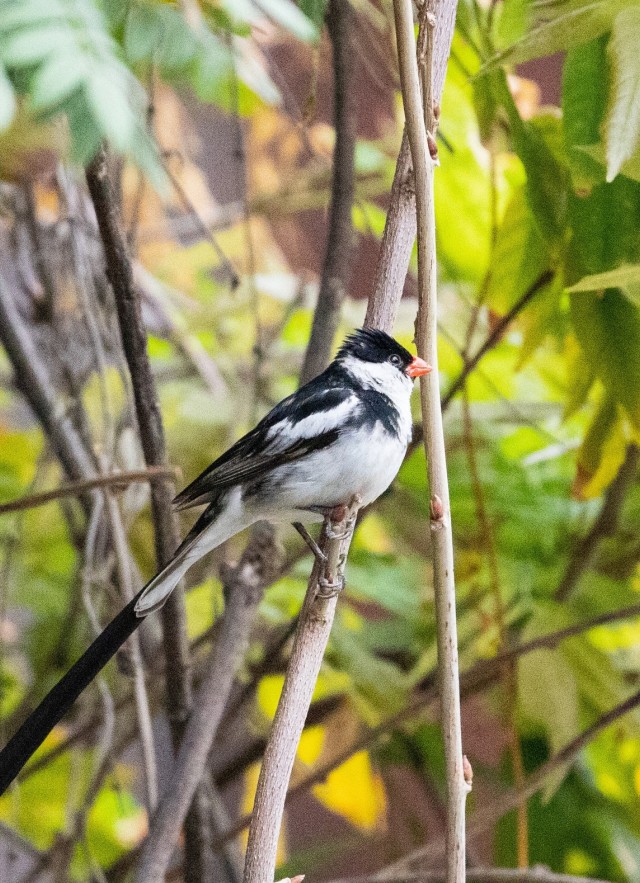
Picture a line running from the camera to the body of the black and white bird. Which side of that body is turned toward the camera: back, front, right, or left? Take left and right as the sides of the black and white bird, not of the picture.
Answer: right

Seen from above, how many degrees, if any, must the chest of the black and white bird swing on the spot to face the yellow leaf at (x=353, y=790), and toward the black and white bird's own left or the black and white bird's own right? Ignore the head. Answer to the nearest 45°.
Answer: approximately 90° to the black and white bird's own left
